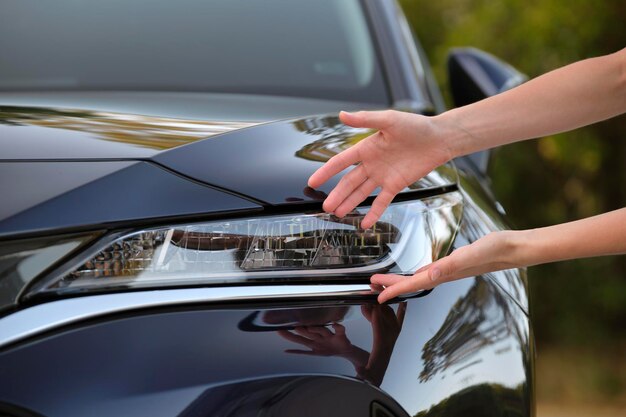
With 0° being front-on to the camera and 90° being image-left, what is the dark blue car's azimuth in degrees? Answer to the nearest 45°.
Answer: approximately 0°
